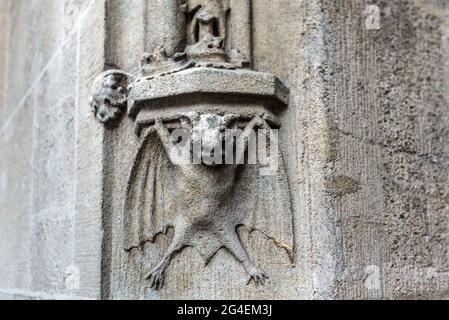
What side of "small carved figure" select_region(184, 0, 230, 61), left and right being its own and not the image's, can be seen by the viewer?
front

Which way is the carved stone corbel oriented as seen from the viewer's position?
toward the camera
